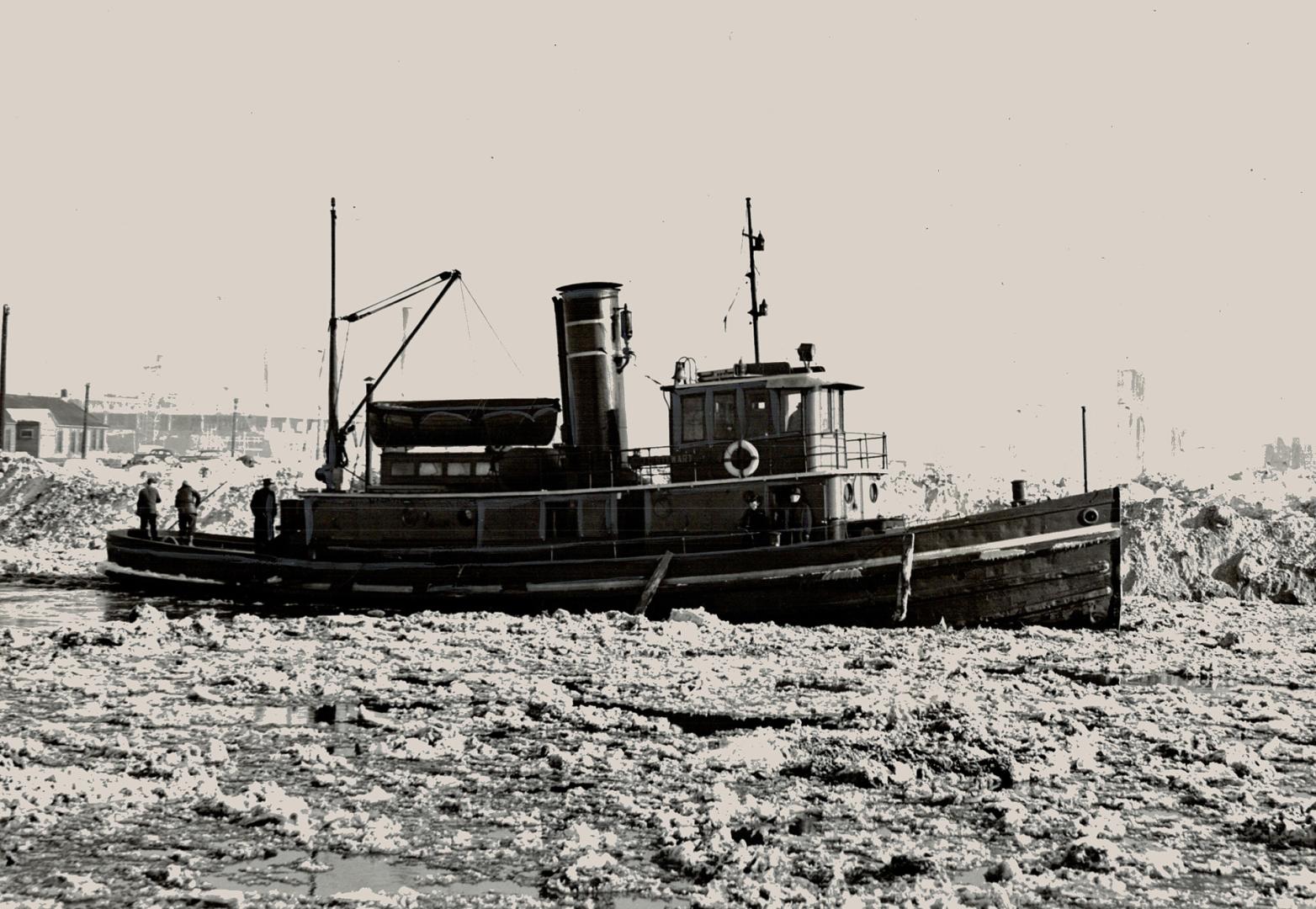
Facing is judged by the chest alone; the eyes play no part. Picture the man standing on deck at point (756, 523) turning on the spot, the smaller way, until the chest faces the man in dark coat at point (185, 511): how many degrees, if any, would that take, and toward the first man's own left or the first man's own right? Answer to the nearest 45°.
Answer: approximately 135° to the first man's own right

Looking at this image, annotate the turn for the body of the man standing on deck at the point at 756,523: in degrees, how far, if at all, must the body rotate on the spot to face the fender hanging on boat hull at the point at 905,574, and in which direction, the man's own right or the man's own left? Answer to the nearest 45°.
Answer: approximately 45° to the man's own left

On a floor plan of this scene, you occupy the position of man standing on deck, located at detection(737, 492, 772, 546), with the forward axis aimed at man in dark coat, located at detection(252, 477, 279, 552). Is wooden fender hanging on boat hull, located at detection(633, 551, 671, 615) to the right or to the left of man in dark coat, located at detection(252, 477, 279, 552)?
left

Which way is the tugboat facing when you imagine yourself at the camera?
facing to the right of the viewer

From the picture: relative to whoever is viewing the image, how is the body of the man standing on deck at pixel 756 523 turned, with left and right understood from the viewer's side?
facing the viewer

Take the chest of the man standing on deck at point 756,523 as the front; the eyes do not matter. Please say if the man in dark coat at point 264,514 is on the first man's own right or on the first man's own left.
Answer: on the first man's own right
